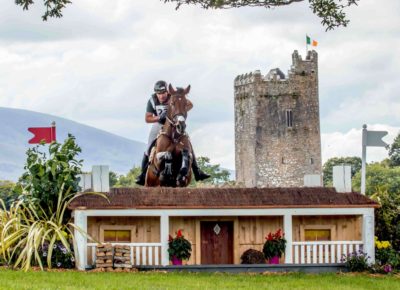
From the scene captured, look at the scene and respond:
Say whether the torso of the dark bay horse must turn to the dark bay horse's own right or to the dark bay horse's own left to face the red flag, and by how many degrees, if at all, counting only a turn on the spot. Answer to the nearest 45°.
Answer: approximately 90° to the dark bay horse's own right

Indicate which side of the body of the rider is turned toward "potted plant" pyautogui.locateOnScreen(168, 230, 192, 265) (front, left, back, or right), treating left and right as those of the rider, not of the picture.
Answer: front

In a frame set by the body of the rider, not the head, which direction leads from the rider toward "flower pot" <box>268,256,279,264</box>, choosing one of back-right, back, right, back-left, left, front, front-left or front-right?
front-left

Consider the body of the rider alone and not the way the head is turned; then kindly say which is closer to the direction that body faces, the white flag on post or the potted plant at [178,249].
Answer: the potted plant

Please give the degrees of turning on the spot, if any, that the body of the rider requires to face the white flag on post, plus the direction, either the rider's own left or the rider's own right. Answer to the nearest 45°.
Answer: approximately 45° to the rider's own left

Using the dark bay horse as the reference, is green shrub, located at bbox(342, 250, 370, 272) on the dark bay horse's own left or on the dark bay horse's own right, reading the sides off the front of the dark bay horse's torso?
on the dark bay horse's own left

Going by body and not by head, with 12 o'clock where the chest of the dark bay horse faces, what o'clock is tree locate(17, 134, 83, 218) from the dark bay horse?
The tree is roughly at 2 o'clock from the dark bay horse.

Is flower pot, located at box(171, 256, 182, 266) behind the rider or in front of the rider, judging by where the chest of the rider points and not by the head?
in front

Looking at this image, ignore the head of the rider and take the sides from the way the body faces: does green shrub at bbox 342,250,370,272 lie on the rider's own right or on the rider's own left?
on the rider's own left

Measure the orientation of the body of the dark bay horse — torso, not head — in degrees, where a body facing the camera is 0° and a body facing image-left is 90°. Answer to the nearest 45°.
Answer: approximately 0°

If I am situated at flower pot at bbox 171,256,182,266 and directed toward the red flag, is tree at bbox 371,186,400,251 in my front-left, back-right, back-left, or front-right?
back-right

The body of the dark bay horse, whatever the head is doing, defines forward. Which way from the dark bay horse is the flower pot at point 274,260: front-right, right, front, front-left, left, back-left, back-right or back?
front-left

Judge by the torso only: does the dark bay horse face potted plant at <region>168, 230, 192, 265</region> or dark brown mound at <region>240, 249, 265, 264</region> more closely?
the potted plant

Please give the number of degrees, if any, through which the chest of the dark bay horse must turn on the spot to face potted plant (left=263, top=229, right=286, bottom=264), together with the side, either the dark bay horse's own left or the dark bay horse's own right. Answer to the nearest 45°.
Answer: approximately 45° to the dark bay horse's own left
